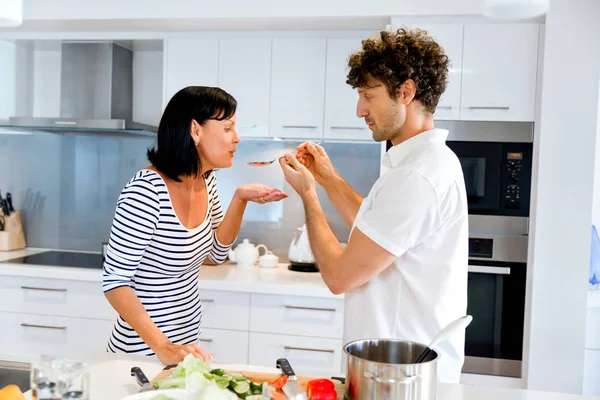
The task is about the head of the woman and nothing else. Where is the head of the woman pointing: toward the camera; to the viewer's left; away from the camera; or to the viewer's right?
to the viewer's right

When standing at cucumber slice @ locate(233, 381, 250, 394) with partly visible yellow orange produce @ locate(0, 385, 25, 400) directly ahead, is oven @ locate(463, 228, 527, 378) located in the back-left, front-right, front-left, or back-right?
back-right

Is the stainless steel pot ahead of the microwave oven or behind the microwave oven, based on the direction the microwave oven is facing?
ahead

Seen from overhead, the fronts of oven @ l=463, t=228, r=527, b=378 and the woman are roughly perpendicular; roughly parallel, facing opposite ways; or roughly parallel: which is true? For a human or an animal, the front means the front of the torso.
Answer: roughly perpendicular

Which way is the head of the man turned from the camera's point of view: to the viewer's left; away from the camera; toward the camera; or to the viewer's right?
to the viewer's left

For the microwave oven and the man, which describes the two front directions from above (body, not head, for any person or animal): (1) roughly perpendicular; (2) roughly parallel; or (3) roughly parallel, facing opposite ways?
roughly perpendicular

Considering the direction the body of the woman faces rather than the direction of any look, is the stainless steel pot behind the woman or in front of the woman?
in front

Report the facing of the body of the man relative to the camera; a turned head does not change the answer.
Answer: to the viewer's left

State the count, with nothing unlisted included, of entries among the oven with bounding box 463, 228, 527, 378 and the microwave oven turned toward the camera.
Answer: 2

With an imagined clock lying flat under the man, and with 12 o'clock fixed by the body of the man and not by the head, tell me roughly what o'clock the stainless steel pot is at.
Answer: The stainless steel pot is roughly at 9 o'clock from the man.

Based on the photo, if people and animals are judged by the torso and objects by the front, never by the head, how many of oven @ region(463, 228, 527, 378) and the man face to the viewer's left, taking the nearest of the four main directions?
1
